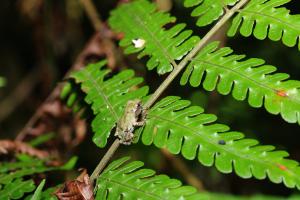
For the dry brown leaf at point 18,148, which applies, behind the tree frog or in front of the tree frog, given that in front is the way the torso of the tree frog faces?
behind

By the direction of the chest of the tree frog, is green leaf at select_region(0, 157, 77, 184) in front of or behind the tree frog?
behind

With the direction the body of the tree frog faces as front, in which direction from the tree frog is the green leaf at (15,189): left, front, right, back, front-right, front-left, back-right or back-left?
back
